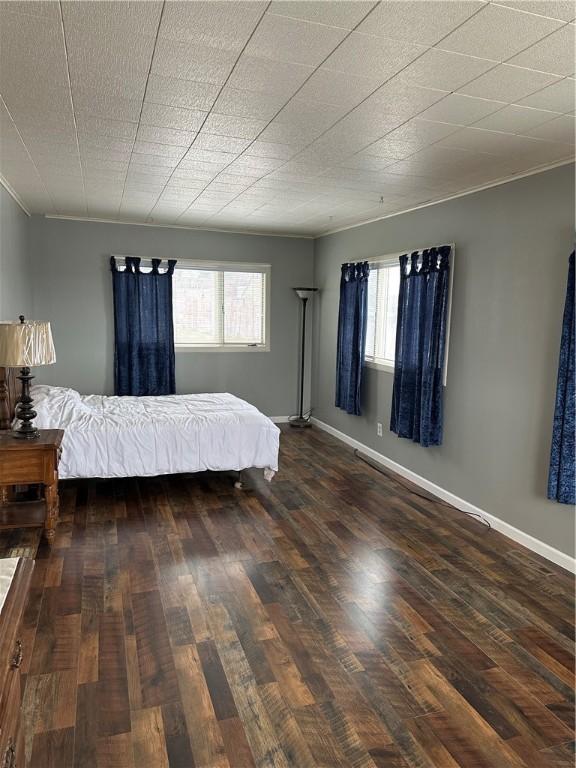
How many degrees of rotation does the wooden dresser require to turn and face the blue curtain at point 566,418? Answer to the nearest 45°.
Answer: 0° — it already faces it

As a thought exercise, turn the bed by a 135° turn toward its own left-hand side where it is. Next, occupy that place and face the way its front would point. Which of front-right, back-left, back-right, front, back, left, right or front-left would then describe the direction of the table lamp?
left

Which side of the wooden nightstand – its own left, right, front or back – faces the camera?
right

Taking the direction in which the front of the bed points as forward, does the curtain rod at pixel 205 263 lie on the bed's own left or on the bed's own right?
on the bed's own left

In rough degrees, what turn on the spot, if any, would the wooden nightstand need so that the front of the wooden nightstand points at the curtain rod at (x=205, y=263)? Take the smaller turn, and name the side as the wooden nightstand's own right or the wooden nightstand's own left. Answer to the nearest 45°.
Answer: approximately 45° to the wooden nightstand's own left

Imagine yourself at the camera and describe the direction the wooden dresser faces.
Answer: facing to the right of the viewer

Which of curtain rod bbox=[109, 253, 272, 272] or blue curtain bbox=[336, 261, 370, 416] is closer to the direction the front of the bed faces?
the blue curtain

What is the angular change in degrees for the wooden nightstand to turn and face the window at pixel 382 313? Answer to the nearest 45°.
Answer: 0° — it already faces it

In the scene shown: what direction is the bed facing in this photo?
to the viewer's right
